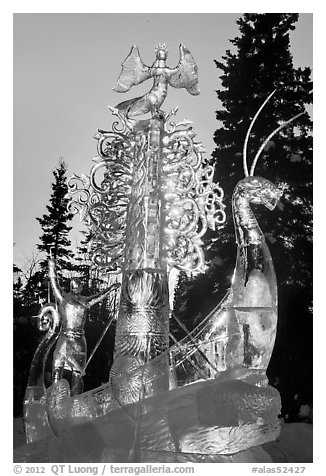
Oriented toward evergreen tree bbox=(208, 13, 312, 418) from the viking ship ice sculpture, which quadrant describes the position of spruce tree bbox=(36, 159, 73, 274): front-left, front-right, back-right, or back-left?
front-left

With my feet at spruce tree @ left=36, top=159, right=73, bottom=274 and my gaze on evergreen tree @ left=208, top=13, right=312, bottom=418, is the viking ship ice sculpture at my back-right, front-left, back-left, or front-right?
front-right

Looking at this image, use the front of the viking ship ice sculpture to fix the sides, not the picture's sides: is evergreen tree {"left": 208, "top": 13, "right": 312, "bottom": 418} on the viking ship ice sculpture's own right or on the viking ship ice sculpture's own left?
on the viking ship ice sculpture's own left

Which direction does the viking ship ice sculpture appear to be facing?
to the viewer's right

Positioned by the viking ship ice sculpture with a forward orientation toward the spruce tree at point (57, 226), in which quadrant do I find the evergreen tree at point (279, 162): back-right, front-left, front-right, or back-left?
front-right

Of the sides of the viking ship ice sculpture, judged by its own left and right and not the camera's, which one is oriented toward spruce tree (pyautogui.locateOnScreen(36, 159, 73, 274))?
left
